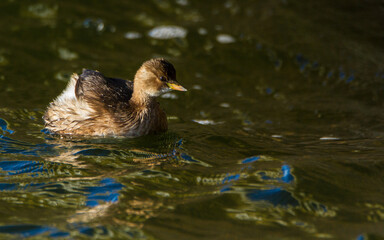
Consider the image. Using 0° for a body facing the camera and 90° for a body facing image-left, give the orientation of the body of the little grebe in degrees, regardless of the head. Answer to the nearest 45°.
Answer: approximately 270°
